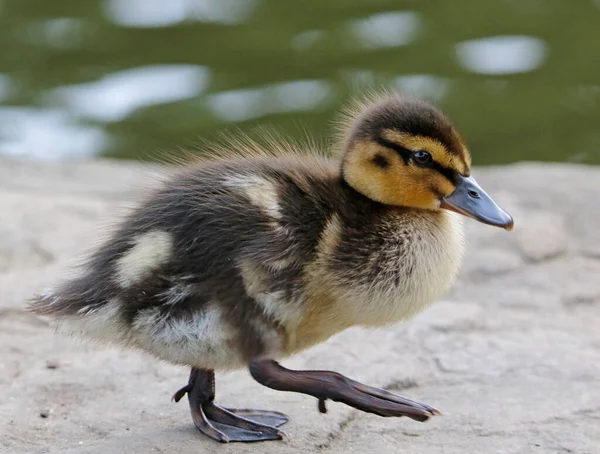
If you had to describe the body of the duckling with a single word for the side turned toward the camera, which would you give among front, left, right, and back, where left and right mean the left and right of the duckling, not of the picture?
right
